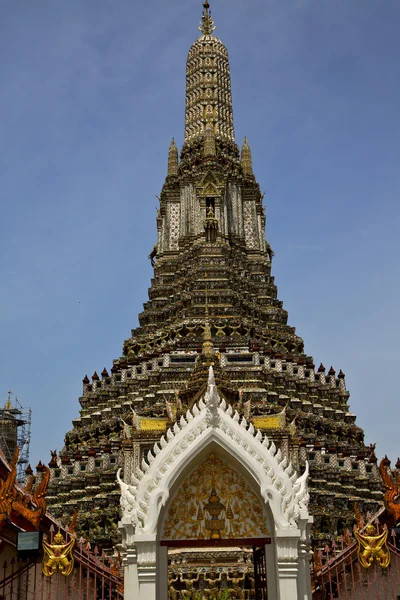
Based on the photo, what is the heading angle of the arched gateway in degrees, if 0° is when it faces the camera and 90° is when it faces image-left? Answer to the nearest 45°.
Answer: approximately 0°

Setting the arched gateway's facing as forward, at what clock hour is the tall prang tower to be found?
The tall prang tower is roughly at 6 o'clock from the arched gateway.
